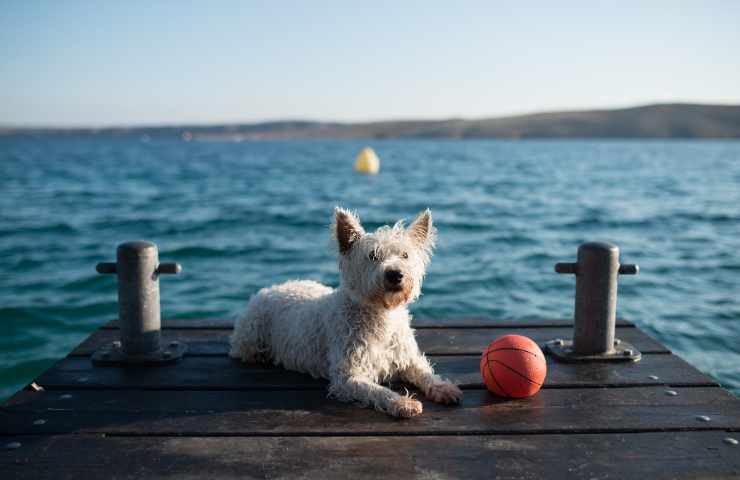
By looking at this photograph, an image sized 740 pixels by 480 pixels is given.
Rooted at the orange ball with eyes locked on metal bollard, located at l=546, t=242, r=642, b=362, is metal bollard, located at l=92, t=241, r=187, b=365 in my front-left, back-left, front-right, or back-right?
back-left

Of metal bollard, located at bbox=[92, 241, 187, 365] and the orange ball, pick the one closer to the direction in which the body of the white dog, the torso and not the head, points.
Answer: the orange ball

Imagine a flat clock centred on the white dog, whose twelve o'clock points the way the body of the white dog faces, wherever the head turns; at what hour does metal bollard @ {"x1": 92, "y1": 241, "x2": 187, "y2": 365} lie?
The metal bollard is roughly at 5 o'clock from the white dog.

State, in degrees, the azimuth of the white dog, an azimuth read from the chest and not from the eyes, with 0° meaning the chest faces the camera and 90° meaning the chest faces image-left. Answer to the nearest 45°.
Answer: approximately 315°

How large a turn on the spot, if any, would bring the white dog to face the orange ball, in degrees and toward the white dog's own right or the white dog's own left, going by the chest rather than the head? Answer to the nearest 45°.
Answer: approximately 45° to the white dog's own left

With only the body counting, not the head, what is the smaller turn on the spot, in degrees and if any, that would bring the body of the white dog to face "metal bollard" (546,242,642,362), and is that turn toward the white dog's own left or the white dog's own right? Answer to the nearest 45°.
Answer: approximately 45° to the white dog's own left
